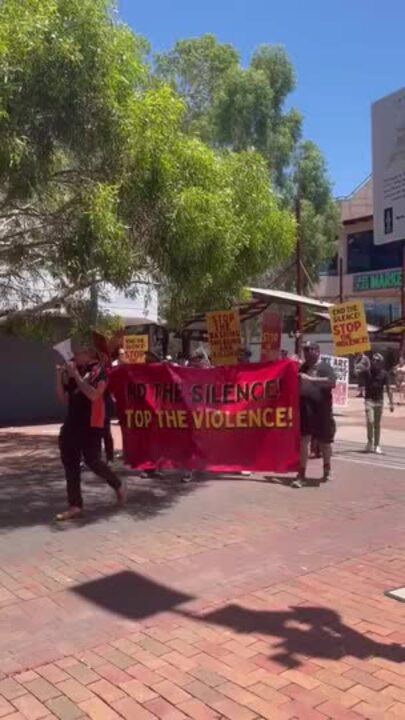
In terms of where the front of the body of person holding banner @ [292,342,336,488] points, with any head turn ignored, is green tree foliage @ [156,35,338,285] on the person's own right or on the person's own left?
on the person's own right

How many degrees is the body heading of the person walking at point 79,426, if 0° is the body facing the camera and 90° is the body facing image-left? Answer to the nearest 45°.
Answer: approximately 45°

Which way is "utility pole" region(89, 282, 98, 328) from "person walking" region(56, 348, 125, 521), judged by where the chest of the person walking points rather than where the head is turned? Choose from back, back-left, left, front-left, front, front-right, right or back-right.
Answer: back-right

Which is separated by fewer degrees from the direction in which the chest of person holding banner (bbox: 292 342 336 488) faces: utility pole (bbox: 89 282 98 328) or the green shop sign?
the utility pole

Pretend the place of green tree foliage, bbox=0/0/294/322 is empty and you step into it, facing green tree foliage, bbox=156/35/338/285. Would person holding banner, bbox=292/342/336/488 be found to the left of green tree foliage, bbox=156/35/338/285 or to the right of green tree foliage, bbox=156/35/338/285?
right

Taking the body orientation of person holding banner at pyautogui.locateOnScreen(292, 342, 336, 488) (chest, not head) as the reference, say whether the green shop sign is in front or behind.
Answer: behind

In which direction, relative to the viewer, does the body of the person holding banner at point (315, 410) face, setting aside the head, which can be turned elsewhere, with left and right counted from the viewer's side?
facing the viewer and to the left of the viewer

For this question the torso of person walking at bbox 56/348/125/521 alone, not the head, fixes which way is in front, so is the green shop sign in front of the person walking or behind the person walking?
behind
